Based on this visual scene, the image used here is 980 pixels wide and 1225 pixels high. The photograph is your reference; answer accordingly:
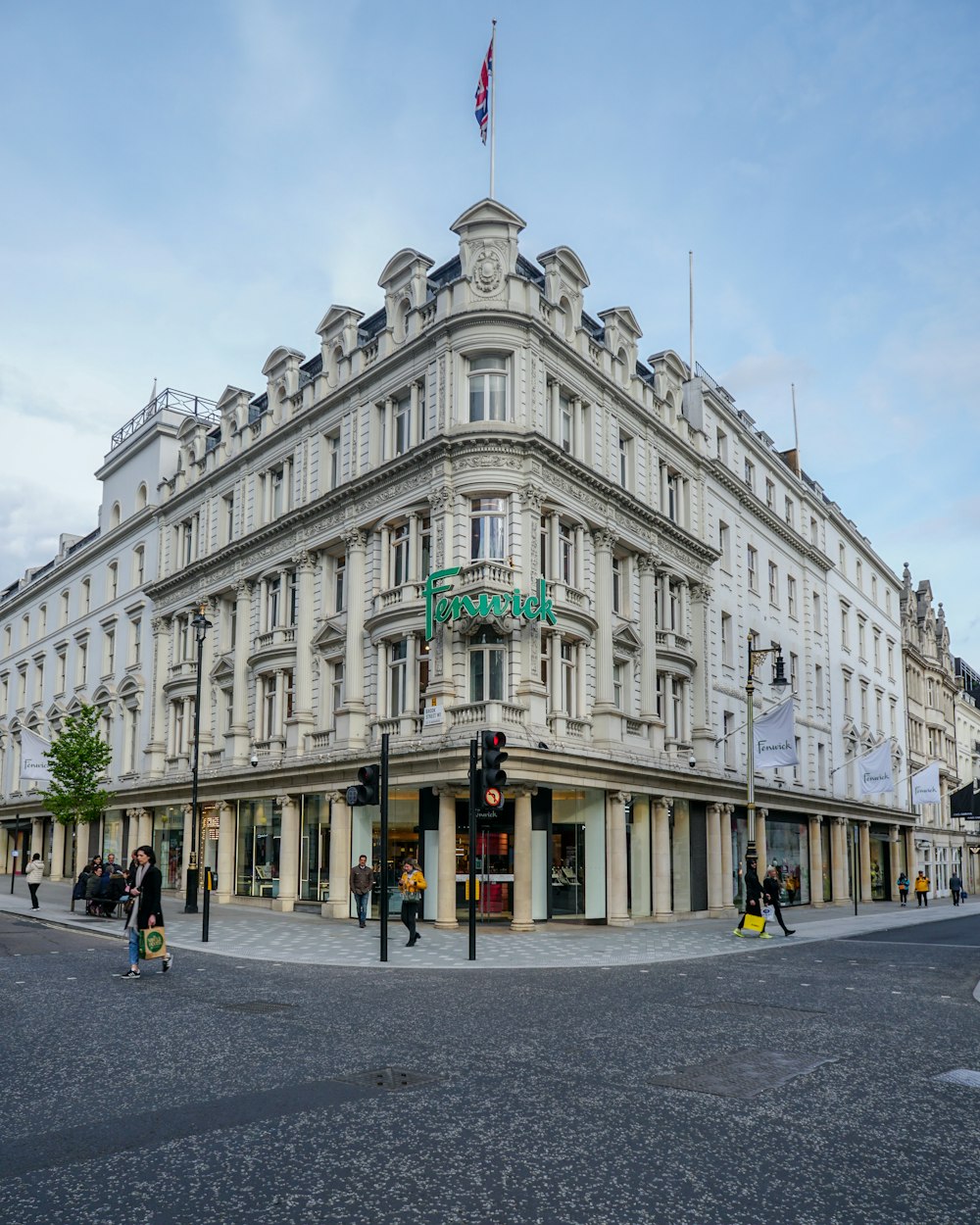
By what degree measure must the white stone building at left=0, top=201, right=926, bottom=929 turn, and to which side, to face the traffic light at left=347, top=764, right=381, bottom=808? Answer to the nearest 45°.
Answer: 0° — it already faces it

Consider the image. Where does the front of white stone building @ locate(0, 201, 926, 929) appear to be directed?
toward the camera

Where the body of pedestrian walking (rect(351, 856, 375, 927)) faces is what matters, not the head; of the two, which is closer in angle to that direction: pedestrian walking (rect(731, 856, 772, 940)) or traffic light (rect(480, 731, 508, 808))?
the traffic light

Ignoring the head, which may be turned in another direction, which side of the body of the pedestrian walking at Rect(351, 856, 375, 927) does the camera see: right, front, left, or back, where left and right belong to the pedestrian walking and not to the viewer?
front

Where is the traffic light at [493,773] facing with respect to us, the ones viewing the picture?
facing the viewer and to the right of the viewer

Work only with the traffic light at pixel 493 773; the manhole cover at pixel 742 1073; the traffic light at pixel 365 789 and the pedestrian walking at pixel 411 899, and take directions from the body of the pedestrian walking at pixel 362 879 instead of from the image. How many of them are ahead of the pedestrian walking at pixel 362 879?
4

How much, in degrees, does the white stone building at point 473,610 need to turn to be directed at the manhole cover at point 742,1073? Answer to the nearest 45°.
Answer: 0° — it already faces it

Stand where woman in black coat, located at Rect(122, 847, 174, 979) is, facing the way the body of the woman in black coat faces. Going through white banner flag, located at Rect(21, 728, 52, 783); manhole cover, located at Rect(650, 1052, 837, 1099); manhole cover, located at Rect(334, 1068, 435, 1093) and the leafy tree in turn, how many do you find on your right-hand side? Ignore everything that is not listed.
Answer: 2

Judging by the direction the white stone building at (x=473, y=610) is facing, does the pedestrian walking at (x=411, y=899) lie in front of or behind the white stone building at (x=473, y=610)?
in front

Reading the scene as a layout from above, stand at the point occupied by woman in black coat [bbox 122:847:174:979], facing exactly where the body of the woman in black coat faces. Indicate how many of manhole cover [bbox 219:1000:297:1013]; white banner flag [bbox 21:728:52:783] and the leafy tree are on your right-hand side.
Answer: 2
